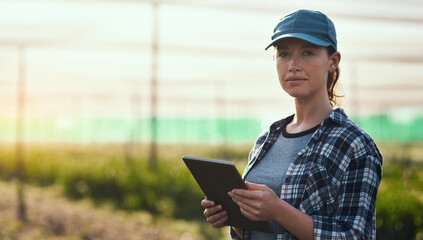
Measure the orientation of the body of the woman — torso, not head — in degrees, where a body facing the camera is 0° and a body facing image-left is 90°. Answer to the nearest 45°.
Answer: approximately 45°

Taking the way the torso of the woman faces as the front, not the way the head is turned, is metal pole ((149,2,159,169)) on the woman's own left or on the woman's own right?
on the woman's own right
